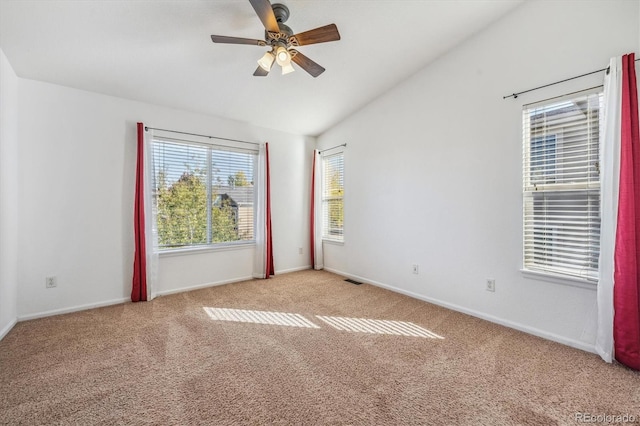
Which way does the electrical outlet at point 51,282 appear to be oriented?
toward the camera

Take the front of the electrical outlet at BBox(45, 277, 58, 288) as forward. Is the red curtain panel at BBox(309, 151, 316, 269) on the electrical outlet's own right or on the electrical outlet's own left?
on the electrical outlet's own left

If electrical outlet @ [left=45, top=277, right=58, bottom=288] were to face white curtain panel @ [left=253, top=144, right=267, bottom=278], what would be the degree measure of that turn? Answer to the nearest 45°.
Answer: approximately 90° to its left

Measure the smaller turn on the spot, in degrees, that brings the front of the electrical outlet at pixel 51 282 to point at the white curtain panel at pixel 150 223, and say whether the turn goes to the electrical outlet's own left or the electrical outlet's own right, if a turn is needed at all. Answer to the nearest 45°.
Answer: approximately 90° to the electrical outlet's own left

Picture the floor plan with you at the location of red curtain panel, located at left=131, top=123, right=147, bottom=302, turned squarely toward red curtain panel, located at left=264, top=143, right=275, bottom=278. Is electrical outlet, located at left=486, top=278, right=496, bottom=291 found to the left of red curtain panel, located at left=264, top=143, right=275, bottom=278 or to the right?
right

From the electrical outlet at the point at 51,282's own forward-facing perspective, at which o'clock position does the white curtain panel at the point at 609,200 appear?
The white curtain panel is roughly at 11 o'clock from the electrical outlet.

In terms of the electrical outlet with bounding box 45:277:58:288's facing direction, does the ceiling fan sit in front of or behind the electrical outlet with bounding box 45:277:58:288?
in front

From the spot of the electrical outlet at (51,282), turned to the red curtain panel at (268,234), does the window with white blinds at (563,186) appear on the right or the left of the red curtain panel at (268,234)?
right

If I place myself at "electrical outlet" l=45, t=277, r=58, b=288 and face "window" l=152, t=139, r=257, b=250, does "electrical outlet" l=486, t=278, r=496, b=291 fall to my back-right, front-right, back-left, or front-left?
front-right

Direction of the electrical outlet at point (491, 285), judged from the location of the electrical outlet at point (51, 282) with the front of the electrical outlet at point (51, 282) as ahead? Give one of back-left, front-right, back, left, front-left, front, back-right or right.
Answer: front-left

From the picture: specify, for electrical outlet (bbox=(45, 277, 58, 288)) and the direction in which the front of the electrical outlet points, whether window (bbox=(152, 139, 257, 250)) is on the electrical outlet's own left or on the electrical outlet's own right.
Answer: on the electrical outlet's own left

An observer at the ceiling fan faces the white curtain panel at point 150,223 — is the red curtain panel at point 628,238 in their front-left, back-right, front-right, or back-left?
back-right

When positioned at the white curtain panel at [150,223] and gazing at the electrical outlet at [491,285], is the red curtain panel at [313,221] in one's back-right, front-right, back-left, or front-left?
front-left
